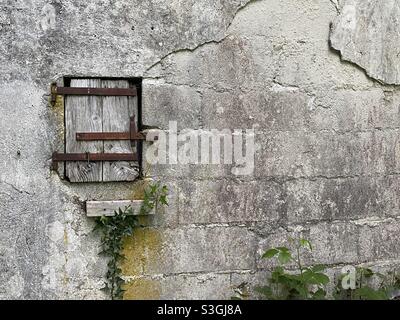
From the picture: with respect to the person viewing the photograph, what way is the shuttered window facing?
facing the viewer

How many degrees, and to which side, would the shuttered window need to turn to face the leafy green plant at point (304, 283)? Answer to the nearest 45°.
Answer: approximately 90° to its left
